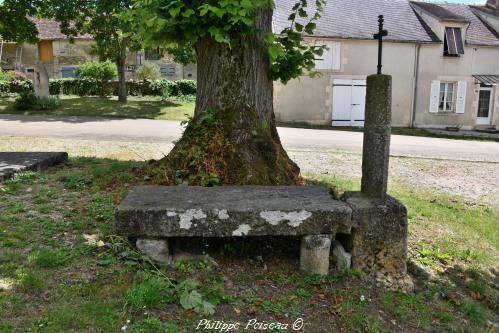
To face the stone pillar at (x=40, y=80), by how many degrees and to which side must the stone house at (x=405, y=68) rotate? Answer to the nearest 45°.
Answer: approximately 45° to its right

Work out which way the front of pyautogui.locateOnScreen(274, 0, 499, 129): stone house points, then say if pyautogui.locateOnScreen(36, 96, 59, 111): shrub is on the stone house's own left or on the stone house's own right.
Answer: on the stone house's own right

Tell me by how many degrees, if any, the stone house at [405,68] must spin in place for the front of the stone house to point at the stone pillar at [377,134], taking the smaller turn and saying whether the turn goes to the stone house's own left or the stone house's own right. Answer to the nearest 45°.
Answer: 0° — it already faces it

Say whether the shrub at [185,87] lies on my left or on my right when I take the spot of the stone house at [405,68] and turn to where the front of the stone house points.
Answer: on my right

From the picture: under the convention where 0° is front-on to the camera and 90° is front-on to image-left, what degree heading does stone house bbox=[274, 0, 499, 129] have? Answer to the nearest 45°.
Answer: approximately 0°

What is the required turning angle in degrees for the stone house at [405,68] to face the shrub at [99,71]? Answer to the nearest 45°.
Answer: approximately 90° to its right

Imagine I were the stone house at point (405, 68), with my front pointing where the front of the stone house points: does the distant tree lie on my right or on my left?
on my right

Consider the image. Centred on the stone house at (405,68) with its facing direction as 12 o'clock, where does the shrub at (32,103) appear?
The shrub is roughly at 2 o'clock from the stone house.

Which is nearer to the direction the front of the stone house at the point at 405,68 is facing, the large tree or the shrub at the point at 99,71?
the large tree

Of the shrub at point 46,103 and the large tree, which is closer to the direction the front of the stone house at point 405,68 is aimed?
the large tree
